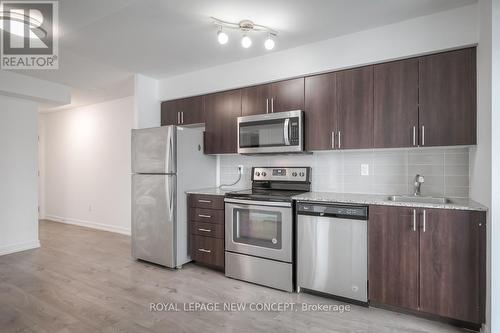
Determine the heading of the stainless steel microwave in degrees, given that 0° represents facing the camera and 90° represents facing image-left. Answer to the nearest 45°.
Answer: approximately 45°

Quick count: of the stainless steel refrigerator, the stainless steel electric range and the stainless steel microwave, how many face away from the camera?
0

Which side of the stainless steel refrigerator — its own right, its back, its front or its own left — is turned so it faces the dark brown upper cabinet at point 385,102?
left

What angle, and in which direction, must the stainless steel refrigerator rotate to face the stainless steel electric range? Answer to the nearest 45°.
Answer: approximately 90° to its left

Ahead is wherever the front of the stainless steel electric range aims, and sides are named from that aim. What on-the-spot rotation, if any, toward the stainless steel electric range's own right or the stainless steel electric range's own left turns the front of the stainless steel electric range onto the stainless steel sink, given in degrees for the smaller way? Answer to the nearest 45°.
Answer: approximately 135° to the stainless steel electric range's own left

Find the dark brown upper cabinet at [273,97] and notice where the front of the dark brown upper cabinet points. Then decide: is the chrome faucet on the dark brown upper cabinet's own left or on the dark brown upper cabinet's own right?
on the dark brown upper cabinet's own left

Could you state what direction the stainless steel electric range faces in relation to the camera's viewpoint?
facing the viewer and to the left of the viewer

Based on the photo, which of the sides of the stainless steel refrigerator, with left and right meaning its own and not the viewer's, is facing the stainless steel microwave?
left

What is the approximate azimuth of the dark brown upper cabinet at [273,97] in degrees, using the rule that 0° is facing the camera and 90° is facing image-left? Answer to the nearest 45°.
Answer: approximately 45°

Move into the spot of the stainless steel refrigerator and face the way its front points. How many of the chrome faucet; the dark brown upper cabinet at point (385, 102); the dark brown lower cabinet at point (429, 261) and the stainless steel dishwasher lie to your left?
4
